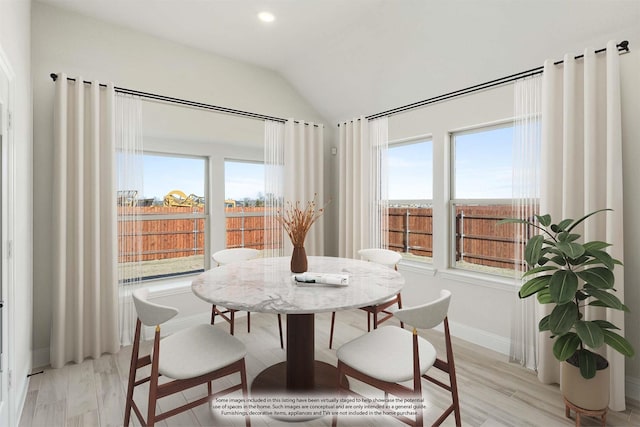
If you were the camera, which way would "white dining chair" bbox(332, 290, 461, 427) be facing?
facing away from the viewer and to the left of the viewer

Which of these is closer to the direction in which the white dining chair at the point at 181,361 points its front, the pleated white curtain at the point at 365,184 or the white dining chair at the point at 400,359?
the pleated white curtain

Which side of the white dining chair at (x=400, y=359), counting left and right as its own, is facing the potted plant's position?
right

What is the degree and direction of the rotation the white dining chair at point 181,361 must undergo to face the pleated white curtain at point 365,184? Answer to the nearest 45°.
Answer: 0° — it already faces it

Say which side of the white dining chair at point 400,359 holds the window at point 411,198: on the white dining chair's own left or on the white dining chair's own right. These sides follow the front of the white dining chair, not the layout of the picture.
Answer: on the white dining chair's own right

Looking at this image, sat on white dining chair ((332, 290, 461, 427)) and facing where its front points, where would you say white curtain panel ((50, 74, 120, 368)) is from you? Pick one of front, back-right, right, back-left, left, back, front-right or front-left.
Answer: front-left

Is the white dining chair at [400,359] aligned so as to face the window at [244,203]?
yes

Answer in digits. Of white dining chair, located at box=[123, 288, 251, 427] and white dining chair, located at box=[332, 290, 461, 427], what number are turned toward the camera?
0

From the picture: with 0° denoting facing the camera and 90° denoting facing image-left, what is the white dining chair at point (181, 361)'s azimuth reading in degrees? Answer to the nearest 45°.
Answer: approximately 225°

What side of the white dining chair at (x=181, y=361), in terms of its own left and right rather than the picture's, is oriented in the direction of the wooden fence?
front

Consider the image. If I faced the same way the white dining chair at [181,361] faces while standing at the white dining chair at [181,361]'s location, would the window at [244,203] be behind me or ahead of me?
ahead

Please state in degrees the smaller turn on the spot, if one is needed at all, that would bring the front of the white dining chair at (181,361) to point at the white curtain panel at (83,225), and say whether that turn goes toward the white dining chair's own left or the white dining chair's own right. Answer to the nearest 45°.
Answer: approximately 90° to the white dining chair's own left

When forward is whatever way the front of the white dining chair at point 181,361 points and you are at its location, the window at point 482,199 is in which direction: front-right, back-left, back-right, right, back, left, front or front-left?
front-right

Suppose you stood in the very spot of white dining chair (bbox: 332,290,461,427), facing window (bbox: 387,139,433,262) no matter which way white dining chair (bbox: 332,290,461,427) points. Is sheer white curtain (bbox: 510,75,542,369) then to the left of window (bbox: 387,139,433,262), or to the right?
right
